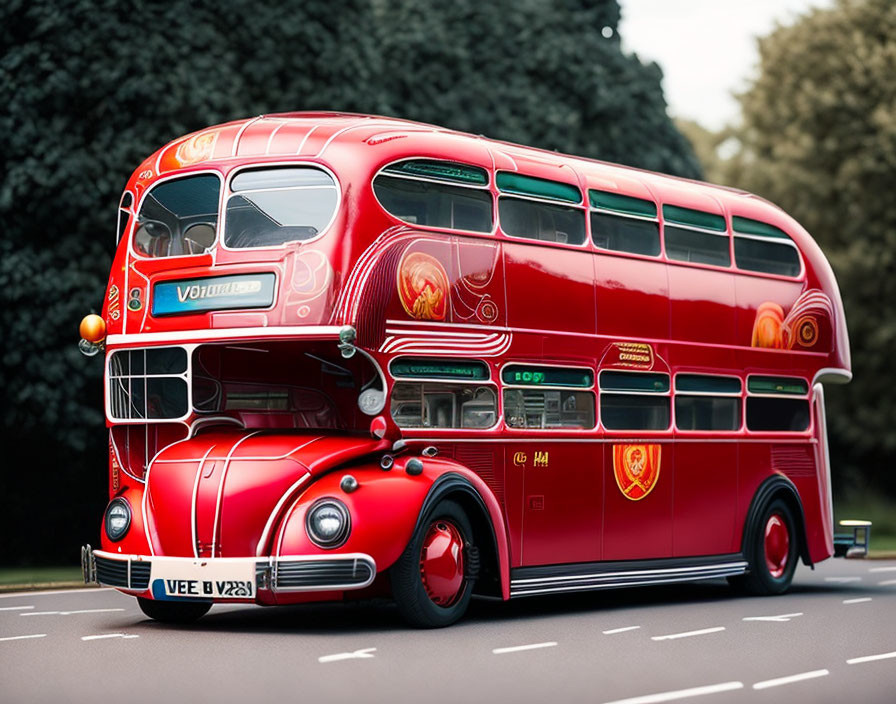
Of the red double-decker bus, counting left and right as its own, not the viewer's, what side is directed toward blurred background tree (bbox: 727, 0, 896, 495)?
back

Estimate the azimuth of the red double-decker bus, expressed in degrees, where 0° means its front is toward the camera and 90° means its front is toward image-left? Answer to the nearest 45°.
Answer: approximately 45°

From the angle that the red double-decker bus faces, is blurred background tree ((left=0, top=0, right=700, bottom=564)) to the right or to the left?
on its right
